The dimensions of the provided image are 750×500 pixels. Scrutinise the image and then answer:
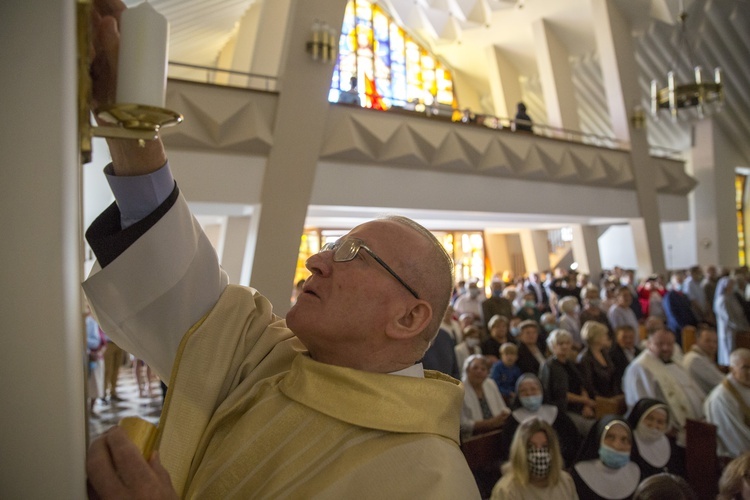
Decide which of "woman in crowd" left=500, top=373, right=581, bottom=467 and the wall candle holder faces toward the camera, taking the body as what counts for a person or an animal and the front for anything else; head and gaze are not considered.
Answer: the woman in crowd

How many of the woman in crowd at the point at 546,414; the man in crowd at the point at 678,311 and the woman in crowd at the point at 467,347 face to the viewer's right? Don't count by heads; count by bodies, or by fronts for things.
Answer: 0

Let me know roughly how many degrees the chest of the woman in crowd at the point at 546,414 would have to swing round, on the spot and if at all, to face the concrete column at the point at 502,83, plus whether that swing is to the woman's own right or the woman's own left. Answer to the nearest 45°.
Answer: approximately 180°

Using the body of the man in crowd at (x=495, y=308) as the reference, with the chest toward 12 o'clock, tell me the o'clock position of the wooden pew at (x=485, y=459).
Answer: The wooden pew is roughly at 12 o'clock from the man in crowd.

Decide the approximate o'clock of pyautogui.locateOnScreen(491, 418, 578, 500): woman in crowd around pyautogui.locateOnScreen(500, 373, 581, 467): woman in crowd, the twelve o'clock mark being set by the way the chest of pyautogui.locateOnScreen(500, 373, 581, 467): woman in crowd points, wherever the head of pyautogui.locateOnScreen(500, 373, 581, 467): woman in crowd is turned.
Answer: pyautogui.locateOnScreen(491, 418, 578, 500): woman in crowd is roughly at 12 o'clock from pyautogui.locateOnScreen(500, 373, 581, 467): woman in crowd.

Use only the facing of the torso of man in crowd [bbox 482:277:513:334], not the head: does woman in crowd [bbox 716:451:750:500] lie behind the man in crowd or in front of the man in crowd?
in front

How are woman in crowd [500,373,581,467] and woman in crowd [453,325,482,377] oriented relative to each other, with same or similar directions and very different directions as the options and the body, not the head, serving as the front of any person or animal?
same or similar directions

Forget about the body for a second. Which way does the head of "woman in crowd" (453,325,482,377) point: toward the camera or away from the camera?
toward the camera

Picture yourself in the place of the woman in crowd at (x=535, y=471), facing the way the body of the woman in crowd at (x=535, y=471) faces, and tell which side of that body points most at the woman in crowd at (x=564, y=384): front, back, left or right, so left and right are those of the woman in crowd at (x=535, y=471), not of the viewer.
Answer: back

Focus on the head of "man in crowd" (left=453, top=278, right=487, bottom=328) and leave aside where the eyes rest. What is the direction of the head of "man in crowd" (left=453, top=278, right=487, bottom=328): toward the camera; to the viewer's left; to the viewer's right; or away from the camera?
toward the camera

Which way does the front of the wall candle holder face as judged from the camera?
facing to the right of the viewer

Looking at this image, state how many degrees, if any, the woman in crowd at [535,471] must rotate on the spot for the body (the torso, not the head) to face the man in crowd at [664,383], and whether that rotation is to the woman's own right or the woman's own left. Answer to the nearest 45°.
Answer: approximately 135° to the woman's own left

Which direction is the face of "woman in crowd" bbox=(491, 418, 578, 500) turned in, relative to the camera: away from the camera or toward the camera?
toward the camera

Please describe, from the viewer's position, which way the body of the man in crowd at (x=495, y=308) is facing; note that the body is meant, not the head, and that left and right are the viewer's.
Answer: facing the viewer

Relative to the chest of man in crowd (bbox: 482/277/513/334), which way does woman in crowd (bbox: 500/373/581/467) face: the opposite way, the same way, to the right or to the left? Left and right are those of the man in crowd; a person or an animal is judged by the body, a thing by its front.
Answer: the same way

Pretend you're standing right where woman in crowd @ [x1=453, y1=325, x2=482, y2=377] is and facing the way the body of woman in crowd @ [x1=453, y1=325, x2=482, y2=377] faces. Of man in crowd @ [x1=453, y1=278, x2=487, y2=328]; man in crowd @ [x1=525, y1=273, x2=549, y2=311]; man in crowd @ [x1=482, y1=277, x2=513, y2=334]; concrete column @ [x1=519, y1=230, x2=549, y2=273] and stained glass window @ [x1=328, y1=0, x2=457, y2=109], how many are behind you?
5

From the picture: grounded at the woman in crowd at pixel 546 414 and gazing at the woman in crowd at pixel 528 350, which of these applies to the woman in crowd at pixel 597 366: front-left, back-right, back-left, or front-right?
front-right

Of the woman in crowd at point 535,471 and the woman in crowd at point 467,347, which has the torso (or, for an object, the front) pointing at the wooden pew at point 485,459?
the woman in crowd at point 467,347

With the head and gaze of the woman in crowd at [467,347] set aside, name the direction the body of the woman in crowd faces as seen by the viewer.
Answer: toward the camera

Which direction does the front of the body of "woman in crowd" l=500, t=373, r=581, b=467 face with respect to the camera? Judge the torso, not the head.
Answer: toward the camera

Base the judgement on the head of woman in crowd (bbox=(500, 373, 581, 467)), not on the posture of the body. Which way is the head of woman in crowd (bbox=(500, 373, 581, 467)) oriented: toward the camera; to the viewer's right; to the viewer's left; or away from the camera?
toward the camera
